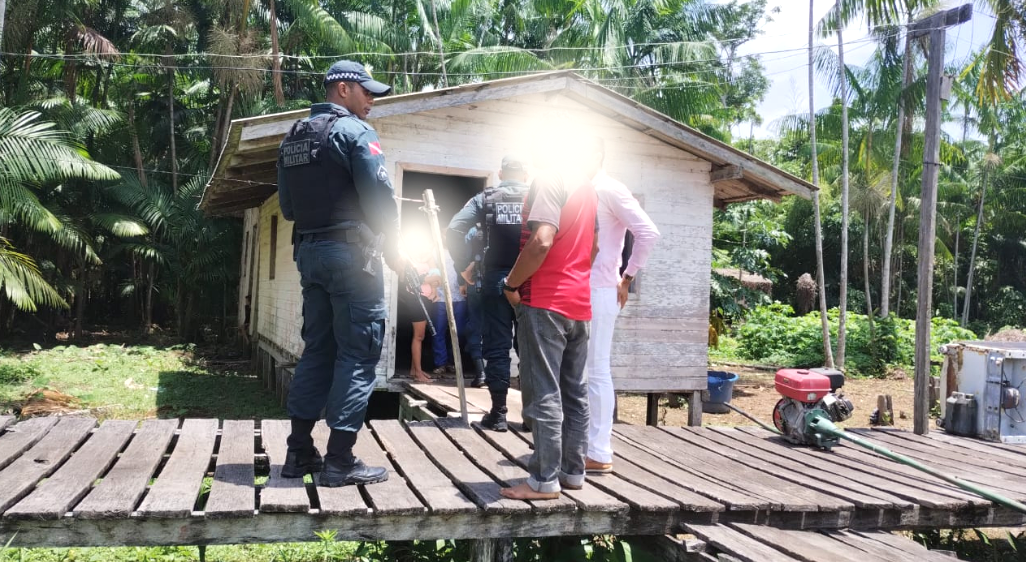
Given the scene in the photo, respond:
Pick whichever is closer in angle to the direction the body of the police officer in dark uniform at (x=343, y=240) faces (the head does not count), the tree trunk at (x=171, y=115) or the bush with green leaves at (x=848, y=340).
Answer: the bush with green leaves

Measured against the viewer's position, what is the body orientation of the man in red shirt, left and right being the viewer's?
facing away from the viewer and to the left of the viewer

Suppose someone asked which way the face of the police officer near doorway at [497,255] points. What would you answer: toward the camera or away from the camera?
away from the camera

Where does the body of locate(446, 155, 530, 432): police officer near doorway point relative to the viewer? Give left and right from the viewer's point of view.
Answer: facing away from the viewer and to the left of the viewer

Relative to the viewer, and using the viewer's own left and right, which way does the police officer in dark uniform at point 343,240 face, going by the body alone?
facing away from the viewer and to the right of the viewer

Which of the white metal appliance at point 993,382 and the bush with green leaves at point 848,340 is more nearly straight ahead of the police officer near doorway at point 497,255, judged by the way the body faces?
the bush with green leaves

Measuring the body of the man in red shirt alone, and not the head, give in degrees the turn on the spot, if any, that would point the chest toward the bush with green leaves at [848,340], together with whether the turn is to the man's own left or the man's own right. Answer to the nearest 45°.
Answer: approximately 90° to the man's own right

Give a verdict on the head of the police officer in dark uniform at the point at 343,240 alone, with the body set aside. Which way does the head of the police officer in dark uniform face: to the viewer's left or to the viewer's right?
to the viewer's right
